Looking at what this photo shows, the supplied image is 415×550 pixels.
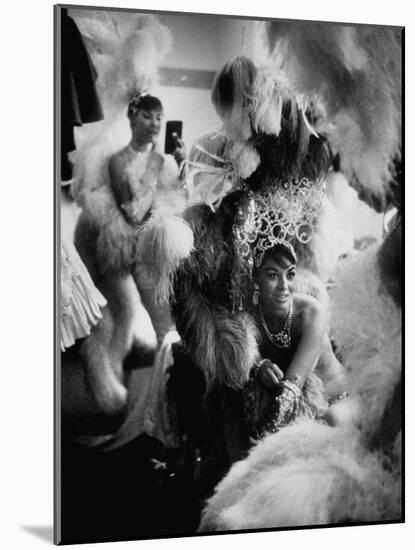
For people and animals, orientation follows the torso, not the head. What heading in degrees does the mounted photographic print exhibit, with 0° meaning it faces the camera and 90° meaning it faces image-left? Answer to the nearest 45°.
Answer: approximately 315°
